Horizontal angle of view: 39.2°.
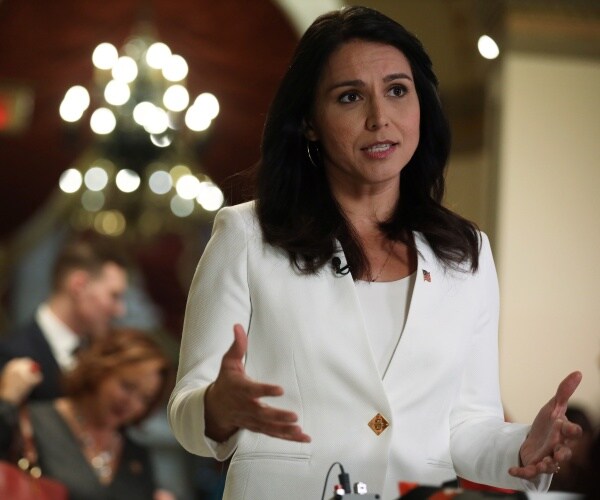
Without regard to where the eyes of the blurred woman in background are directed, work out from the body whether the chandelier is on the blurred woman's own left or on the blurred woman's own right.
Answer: on the blurred woman's own left

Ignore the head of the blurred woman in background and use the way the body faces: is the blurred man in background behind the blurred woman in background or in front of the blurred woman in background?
behind

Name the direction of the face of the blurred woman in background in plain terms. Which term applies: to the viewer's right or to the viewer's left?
to the viewer's right
